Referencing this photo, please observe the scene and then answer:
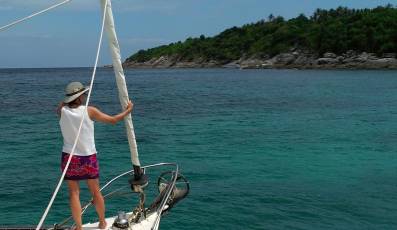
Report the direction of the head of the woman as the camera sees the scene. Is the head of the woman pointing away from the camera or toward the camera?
away from the camera

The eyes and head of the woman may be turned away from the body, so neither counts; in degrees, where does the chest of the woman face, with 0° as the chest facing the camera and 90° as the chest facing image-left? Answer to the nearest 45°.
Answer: approximately 180°
